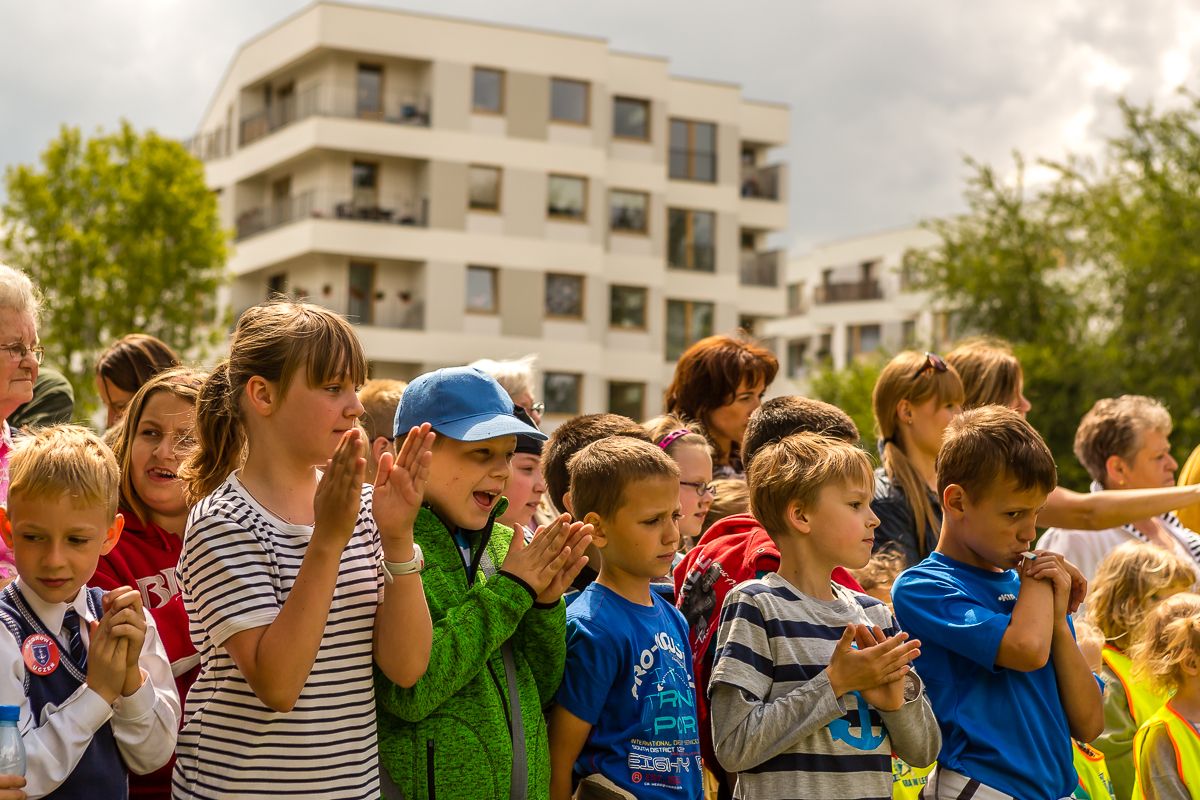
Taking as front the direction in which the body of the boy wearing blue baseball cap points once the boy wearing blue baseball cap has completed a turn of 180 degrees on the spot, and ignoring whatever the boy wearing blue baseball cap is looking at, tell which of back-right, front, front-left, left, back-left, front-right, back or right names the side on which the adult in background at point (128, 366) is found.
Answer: front

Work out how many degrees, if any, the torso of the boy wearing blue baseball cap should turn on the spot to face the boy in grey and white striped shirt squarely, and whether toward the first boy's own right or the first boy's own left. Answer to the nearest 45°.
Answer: approximately 45° to the first boy's own left

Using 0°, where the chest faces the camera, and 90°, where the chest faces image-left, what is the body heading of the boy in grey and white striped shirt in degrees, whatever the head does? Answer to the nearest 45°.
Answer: approximately 315°

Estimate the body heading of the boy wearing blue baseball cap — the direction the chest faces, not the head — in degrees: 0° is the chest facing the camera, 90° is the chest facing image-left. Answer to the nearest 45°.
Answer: approximately 315°

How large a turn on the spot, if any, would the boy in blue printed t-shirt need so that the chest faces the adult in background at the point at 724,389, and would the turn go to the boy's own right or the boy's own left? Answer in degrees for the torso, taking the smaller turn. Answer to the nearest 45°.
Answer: approximately 135° to the boy's own left

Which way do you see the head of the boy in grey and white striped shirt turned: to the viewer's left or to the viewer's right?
to the viewer's right

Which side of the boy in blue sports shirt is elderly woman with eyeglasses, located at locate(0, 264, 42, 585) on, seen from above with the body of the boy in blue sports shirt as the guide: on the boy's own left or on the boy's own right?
on the boy's own right

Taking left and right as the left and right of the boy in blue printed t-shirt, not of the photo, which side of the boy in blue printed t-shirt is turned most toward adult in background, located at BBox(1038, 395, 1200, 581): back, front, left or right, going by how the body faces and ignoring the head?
left

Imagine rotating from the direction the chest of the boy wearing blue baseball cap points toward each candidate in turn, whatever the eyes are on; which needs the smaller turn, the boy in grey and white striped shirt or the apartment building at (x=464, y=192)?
the boy in grey and white striped shirt

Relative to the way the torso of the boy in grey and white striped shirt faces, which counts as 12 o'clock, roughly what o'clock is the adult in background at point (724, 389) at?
The adult in background is roughly at 7 o'clock from the boy in grey and white striped shirt.

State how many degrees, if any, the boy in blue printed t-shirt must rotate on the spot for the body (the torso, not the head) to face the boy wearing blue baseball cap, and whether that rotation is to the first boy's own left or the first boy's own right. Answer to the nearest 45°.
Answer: approximately 90° to the first boy's own right
